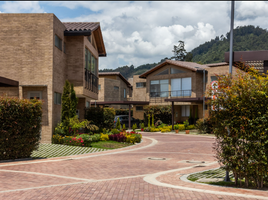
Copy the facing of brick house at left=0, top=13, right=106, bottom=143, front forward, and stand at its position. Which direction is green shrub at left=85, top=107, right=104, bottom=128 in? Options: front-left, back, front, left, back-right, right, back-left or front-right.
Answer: front-left

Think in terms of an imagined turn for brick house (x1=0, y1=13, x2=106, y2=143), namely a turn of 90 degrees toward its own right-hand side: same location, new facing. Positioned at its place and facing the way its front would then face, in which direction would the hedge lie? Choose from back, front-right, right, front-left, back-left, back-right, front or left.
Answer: front

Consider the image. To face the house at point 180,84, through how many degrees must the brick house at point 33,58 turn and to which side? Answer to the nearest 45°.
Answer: approximately 45° to its left

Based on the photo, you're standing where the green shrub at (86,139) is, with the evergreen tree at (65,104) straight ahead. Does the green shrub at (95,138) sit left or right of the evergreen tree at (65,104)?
right

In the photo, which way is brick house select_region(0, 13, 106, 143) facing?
to the viewer's right
